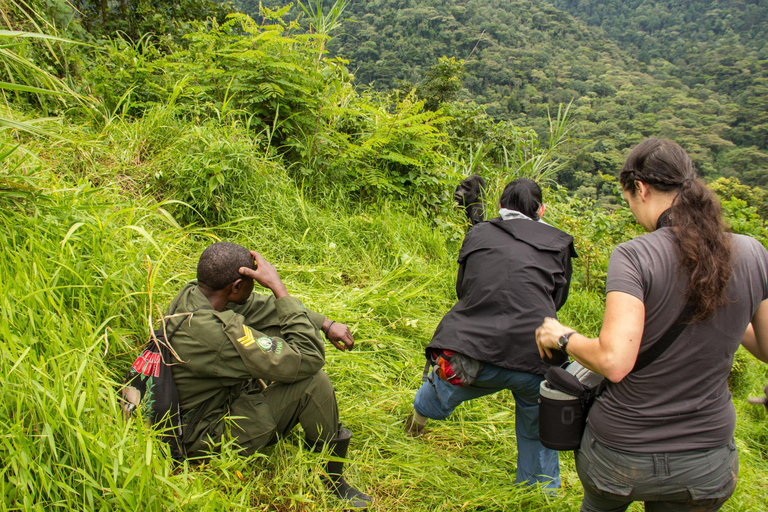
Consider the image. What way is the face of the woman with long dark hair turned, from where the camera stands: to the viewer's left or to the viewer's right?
to the viewer's left

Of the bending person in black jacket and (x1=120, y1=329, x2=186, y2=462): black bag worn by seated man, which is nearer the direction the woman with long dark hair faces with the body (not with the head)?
the bending person in black jacket

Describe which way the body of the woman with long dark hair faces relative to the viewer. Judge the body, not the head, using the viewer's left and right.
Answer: facing away from the viewer and to the left of the viewer

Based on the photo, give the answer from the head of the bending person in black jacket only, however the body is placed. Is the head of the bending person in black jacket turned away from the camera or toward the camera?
away from the camera

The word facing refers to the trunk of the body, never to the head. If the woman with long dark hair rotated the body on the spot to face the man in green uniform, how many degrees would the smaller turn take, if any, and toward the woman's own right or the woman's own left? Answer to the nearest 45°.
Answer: approximately 45° to the woman's own left

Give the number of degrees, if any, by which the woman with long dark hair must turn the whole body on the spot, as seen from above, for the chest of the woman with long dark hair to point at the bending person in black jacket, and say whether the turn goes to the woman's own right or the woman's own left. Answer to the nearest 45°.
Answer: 0° — they already face them
